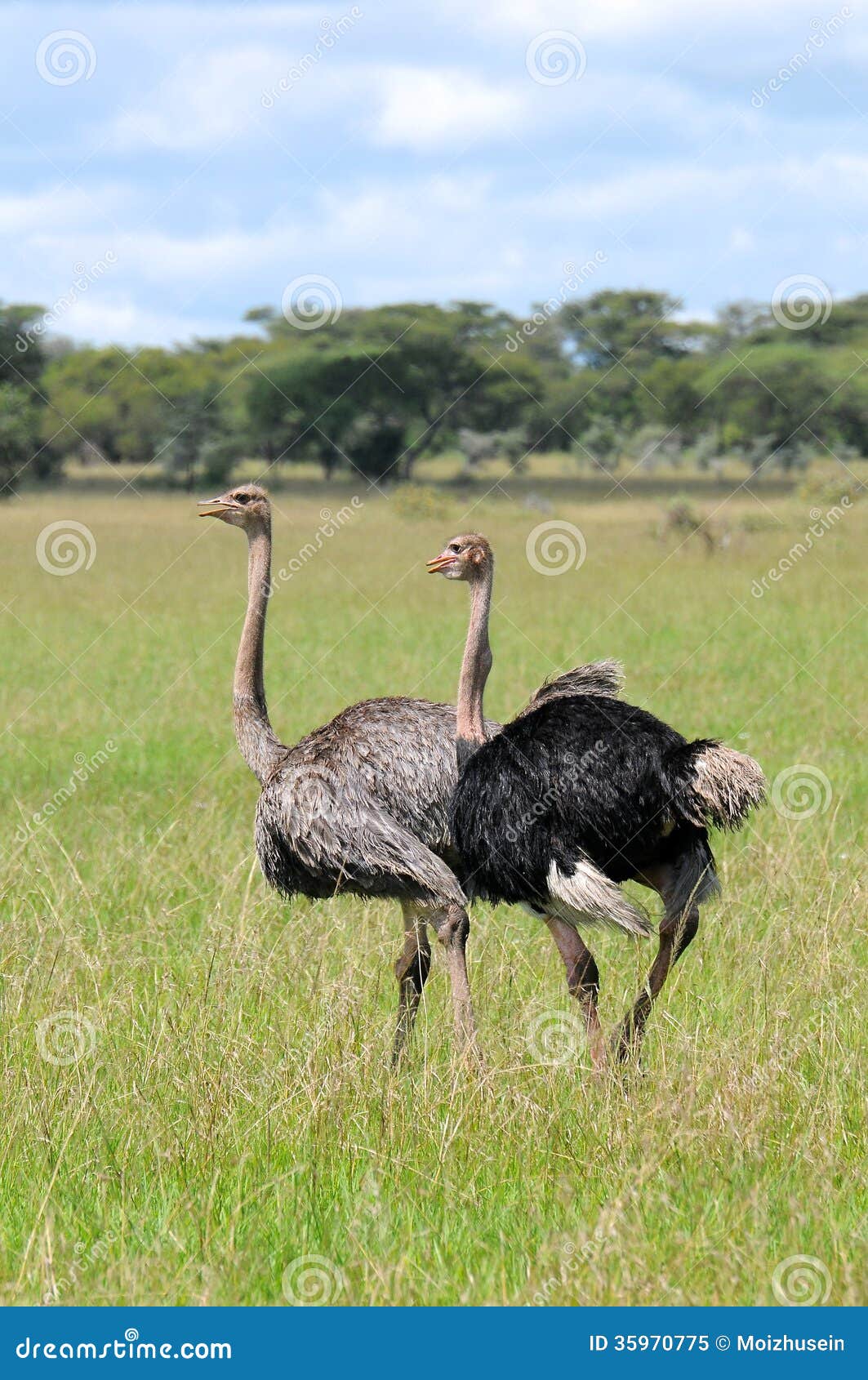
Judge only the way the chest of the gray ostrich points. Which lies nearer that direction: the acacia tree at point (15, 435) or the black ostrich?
the acacia tree

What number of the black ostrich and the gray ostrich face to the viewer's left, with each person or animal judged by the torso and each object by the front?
2

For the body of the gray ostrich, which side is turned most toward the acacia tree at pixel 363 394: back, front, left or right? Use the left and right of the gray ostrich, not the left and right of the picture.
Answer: right

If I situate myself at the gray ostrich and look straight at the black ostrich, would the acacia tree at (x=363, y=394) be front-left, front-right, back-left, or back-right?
back-left

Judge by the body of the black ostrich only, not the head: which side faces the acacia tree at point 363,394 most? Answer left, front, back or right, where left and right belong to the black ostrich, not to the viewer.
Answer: right

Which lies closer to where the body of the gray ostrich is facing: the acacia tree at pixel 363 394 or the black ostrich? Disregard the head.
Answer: the acacia tree

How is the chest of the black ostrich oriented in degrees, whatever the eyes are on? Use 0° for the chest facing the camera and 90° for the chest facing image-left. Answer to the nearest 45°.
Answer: approximately 90°

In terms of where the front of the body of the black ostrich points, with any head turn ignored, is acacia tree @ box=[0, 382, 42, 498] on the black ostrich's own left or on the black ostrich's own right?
on the black ostrich's own right

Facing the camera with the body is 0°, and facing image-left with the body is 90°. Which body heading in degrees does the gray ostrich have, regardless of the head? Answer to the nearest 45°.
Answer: approximately 90°

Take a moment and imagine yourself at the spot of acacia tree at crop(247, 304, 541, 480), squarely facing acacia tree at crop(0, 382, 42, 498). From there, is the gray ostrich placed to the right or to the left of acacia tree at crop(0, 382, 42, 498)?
left

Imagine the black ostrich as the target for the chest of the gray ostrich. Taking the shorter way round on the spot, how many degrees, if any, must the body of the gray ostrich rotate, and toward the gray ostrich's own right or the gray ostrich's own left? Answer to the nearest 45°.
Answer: approximately 135° to the gray ostrich's own left

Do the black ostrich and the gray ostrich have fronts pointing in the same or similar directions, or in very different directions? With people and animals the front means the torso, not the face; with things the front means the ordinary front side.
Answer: same or similar directions
